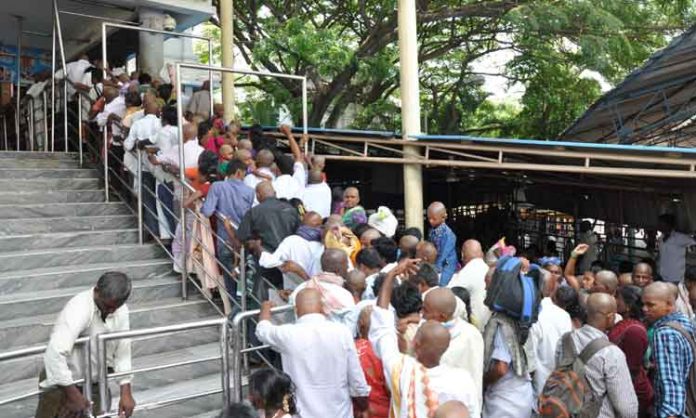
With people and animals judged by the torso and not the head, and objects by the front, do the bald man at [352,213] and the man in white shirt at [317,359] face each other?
yes

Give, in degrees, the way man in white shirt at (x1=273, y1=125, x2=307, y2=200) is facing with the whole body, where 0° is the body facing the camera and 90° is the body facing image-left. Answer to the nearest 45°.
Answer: approximately 180°

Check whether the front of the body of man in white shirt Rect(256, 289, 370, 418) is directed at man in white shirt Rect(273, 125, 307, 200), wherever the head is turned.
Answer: yes

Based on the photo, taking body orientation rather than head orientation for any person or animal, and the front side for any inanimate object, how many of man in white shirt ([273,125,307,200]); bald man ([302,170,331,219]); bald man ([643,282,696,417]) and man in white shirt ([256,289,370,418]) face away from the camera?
3

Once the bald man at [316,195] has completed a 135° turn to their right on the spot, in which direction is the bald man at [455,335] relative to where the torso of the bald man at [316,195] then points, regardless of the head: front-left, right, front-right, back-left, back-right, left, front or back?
front-right

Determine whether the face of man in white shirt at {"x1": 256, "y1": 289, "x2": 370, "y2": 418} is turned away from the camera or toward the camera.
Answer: away from the camera

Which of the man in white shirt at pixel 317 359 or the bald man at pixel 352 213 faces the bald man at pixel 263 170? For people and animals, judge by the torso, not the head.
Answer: the man in white shirt

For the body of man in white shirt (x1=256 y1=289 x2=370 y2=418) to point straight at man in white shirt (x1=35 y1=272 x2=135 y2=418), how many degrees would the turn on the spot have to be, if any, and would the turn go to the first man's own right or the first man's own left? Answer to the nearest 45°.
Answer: approximately 90° to the first man's own left

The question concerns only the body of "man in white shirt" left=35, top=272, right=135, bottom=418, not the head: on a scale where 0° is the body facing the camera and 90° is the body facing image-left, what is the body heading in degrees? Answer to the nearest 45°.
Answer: approximately 315°

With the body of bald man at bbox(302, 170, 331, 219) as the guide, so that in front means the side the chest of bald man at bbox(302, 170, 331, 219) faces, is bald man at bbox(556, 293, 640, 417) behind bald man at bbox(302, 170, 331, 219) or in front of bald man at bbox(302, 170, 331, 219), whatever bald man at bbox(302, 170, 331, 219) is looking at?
behind

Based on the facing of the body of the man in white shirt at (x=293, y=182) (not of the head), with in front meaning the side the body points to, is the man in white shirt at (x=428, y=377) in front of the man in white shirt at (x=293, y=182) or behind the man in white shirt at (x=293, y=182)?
behind

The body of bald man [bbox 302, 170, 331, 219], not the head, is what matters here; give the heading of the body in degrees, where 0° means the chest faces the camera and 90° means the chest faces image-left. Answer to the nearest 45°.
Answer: approximately 180°

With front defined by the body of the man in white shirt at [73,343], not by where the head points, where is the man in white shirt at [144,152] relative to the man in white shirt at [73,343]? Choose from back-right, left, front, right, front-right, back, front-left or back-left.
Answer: back-left
